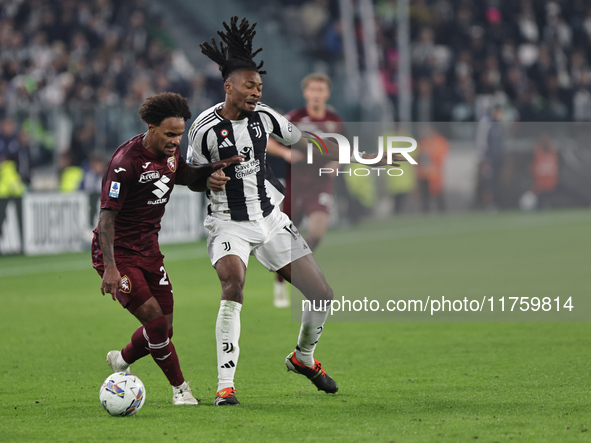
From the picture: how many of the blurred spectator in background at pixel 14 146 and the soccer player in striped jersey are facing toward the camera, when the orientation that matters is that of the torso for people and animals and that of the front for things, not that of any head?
2

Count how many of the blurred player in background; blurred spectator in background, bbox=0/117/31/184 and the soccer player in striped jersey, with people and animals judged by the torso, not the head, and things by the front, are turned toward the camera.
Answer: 3

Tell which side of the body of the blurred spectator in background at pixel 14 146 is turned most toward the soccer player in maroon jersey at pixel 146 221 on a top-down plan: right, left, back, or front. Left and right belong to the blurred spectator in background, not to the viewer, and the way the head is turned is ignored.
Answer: front

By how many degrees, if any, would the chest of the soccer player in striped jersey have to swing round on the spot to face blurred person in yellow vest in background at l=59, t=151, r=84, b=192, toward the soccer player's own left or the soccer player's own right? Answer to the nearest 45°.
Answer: approximately 180°

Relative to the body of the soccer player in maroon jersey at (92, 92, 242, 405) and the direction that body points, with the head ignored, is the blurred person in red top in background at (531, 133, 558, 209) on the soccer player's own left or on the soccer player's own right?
on the soccer player's own left

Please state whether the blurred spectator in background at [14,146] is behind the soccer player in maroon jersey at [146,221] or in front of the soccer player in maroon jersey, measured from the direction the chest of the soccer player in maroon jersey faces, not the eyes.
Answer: behind

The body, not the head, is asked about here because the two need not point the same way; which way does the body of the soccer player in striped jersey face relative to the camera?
toward the camera

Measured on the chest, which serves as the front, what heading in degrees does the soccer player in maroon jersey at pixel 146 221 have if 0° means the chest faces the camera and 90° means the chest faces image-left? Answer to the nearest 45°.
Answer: approximately 315°

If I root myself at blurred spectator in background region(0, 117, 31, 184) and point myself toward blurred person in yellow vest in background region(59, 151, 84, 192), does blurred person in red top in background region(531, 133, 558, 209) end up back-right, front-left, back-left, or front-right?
front-left

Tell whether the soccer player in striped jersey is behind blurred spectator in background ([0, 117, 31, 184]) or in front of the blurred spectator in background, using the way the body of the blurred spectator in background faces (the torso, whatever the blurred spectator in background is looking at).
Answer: in front

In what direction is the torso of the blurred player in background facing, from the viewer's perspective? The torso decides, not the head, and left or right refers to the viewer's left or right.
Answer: facing the viewer

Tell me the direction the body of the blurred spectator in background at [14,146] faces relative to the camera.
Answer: toward the camera
